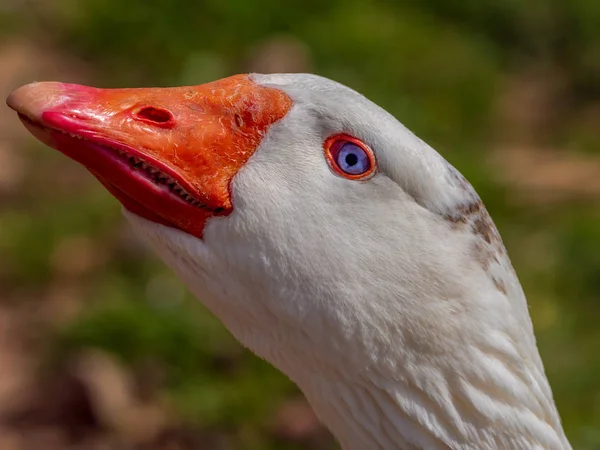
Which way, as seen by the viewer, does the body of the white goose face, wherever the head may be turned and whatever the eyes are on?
to the viewer's left
